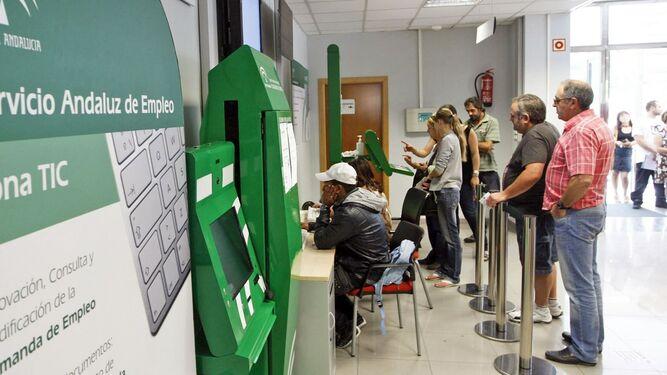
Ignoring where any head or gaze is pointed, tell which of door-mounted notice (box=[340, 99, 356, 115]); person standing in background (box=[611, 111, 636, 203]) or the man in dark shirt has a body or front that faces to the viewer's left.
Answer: the man in dark shirt

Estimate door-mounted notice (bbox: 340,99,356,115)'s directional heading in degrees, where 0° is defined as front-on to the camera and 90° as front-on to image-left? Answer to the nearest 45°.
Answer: approximately 0°

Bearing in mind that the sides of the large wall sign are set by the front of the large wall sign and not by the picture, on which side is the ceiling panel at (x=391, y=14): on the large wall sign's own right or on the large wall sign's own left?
on the large wall sign's own left

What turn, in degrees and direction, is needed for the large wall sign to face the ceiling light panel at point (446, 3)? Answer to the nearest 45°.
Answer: approximately 90° to its left

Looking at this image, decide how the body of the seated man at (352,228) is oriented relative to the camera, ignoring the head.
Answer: to the viewer's left

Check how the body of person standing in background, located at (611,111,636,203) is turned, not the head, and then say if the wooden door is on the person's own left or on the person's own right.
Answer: on the person's own right

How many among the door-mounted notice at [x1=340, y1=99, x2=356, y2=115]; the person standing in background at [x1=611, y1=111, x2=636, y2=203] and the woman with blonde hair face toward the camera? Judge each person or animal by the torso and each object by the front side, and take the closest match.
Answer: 2

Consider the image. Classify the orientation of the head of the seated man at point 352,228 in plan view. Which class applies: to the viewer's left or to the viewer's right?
to the viewer's left

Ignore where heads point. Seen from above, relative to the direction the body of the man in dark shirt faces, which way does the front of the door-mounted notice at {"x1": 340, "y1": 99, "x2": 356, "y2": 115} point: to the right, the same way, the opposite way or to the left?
to the left

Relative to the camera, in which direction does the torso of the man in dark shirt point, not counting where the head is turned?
to the viewer's left

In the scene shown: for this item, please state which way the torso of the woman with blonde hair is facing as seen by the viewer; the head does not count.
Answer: to the viewer's left
